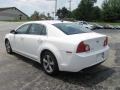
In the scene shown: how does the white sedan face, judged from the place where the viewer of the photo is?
facing away from the viewer and to the left of the viewer
